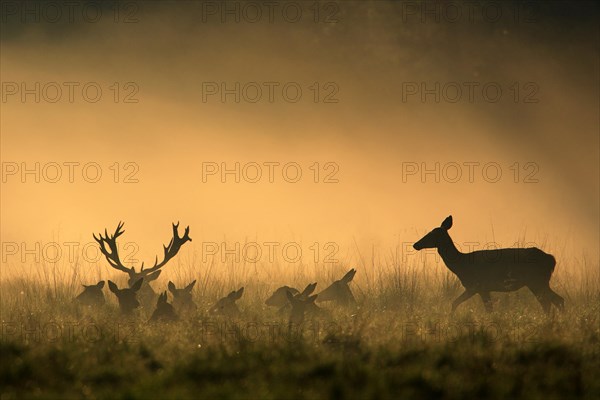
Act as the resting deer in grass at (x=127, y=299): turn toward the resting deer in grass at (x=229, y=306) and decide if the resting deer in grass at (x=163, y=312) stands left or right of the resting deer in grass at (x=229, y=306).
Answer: right

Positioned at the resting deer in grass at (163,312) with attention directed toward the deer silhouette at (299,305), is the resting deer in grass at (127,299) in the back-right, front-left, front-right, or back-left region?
back-left

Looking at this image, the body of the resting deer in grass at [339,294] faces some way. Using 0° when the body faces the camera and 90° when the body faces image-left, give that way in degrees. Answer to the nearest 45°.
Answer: approximately 90°
